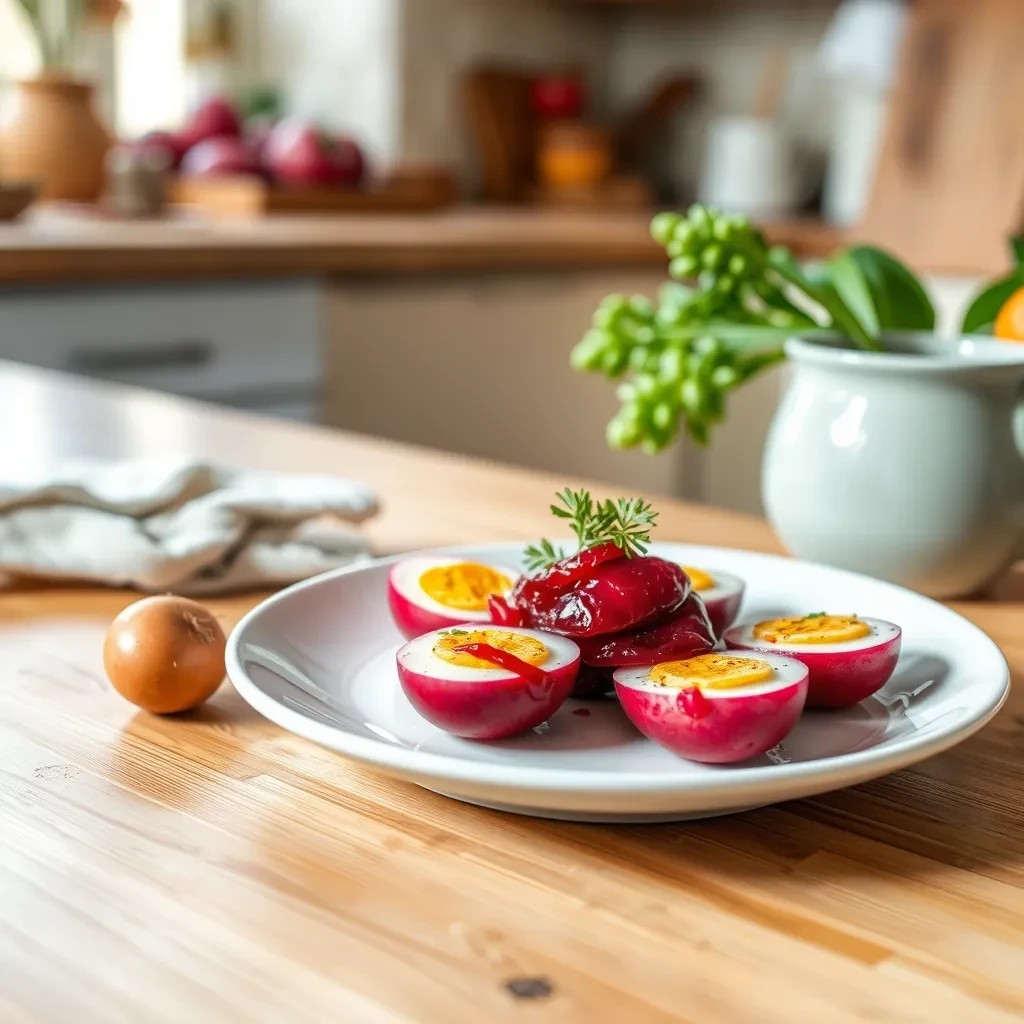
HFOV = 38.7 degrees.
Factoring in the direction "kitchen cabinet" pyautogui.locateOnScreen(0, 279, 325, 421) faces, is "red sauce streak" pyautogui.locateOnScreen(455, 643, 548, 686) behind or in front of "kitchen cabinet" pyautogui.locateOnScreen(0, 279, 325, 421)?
in front

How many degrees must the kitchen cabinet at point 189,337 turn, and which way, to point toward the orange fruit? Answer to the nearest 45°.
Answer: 0° — it already faces it

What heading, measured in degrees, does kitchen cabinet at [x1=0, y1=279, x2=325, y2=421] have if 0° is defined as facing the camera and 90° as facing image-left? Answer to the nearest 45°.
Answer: approximately 0°

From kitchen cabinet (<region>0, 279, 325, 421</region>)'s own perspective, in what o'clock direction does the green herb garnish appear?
The green herb garnish is roughly at 12 o'clock from the kitchen cabinet.

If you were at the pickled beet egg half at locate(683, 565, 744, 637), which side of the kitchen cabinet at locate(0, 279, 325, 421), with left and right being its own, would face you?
front

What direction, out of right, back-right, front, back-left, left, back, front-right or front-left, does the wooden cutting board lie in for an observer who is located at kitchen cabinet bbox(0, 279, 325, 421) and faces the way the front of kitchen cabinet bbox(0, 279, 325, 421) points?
left

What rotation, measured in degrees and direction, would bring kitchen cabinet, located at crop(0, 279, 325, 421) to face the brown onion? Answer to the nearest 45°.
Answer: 0° — it already faces it

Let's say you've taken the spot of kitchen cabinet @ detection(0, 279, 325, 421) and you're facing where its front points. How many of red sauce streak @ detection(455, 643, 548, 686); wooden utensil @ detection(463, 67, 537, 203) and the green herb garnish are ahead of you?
2
